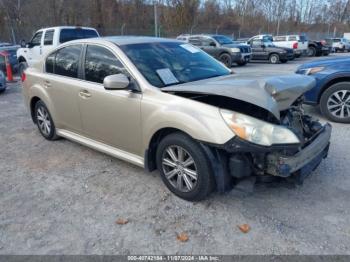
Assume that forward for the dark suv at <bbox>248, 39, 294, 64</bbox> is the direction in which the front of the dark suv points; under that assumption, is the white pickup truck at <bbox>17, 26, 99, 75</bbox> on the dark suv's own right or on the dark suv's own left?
on the dark suv's own right

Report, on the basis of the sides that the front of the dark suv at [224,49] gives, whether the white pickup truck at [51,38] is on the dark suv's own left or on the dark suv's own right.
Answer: on the dark suv's own right
